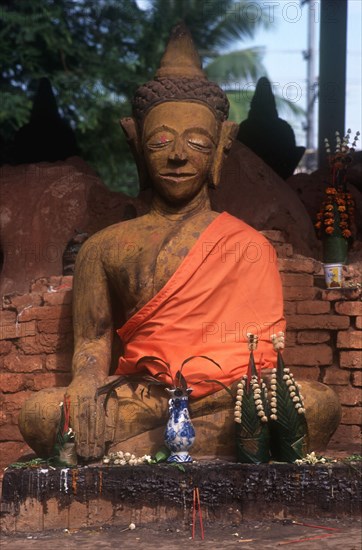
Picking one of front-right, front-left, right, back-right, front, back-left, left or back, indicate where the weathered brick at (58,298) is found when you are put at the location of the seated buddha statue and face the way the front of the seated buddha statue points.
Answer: back-right

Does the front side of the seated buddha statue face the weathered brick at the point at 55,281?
no

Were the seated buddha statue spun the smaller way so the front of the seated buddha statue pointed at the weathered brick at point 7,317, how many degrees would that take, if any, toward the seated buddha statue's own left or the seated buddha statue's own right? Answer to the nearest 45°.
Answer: approximately 135° to the seated buddha statue's own right

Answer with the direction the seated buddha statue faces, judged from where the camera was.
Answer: facing the viewer

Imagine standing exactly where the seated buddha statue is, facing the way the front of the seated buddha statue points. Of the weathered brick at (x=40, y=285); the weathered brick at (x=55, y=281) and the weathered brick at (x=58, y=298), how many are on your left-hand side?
0

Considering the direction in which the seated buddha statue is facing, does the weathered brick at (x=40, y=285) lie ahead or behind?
behind

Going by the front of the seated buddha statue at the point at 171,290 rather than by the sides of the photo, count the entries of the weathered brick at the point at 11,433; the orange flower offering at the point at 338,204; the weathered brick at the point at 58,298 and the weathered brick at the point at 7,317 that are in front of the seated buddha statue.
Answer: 0

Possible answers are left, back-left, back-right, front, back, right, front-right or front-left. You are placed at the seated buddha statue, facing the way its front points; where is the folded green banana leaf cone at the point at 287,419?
front-left

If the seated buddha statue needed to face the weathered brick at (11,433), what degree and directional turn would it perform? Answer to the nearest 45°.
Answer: approximately 135° to its right

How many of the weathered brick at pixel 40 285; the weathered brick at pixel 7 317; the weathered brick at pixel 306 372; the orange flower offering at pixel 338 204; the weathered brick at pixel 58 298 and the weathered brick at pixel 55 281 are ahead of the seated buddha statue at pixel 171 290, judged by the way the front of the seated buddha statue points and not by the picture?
0

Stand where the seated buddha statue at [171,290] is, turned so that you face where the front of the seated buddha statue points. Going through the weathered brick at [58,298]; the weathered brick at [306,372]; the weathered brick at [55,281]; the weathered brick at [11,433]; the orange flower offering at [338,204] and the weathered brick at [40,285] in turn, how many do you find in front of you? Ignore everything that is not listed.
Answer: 0
